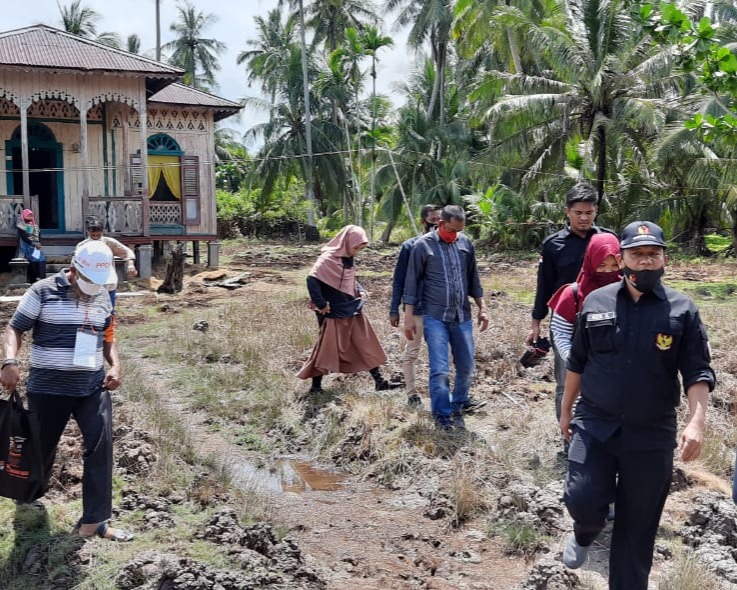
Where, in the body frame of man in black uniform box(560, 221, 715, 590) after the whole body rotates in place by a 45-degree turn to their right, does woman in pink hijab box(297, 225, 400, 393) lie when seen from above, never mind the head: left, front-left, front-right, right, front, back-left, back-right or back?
right

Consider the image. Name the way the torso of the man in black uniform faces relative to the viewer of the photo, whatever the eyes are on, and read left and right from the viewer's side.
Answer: facing the viewer

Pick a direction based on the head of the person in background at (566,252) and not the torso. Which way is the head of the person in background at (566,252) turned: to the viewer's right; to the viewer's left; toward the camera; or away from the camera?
toward the camera

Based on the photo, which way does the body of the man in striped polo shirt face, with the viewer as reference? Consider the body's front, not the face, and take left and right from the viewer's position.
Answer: facing the viewer and to the right of the viewer

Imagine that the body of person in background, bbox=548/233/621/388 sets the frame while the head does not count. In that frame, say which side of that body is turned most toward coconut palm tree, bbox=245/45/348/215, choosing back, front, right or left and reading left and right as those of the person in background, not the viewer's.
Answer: back

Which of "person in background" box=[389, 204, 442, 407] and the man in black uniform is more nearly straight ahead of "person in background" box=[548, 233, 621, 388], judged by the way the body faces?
the man in black uniform

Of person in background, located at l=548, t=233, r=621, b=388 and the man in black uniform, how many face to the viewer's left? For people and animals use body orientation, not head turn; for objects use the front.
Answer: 0

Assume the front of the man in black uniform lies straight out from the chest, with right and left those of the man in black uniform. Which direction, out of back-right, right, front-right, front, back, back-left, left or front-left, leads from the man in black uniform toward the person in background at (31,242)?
back-right

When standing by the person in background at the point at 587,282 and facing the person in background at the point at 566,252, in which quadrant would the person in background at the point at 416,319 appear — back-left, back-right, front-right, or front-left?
front-left

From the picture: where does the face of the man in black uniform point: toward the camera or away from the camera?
toward the camera

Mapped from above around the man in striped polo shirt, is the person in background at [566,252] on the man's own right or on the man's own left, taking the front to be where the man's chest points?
on the man's own left

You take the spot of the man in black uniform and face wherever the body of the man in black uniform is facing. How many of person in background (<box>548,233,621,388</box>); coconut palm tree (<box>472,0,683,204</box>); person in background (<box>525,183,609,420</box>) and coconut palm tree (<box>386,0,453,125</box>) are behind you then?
4

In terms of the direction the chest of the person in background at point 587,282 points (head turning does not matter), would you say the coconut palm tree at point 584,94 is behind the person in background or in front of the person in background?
behind

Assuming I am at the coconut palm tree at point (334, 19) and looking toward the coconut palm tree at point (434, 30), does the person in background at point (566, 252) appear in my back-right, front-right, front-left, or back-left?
front-right

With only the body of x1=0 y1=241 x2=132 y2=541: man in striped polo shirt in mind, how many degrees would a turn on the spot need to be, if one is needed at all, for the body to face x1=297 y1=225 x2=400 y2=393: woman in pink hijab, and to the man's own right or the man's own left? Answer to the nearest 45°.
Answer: approximately 90° to the man's own left

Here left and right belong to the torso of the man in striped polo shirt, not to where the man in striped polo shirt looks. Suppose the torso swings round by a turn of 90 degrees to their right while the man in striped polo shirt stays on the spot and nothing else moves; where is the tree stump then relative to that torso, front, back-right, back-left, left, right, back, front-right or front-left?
back-right
